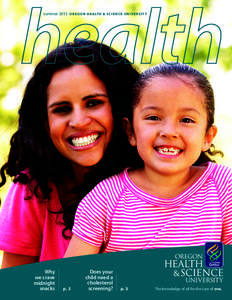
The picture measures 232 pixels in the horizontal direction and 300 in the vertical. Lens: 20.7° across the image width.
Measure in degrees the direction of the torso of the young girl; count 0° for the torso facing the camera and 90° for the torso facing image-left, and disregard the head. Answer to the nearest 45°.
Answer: approximately 0°

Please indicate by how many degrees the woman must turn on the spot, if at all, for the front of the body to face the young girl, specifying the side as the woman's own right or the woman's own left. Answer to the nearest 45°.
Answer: approximately 45° to the woman's own left

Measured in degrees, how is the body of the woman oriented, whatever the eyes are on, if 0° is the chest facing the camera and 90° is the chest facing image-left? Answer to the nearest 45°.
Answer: approximately 0°

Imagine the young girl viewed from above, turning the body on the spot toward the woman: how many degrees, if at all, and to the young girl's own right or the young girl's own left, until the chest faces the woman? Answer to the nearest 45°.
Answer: approximately 135° to the young girl's own right

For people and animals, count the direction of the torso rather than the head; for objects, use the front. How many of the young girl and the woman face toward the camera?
2
